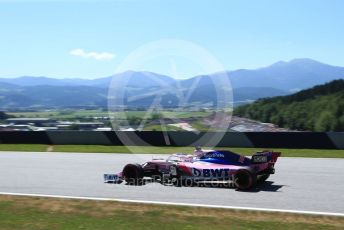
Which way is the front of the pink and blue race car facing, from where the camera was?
facing to the left of the viewer
